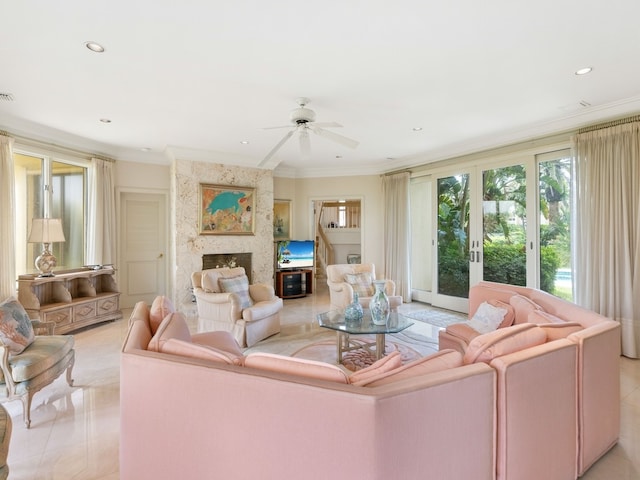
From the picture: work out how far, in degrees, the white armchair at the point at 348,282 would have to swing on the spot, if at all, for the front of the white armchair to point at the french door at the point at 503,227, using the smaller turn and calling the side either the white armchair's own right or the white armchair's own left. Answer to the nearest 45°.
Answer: approximately 45° to the white armchair's own left

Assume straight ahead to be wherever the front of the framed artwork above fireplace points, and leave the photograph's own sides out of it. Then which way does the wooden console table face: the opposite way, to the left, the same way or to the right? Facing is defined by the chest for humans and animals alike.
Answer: to the left

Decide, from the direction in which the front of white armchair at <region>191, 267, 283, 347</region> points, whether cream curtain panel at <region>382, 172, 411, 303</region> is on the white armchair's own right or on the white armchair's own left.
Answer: on the white armchair's own left

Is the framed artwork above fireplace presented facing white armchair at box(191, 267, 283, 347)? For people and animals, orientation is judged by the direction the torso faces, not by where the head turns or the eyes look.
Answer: yes

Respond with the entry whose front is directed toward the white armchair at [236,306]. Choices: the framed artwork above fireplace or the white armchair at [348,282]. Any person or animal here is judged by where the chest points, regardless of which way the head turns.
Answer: the framed artwork above fireplace

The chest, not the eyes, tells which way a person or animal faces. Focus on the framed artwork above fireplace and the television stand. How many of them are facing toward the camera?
2

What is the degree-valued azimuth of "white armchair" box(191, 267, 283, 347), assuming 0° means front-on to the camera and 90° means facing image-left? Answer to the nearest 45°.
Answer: approximately 315°

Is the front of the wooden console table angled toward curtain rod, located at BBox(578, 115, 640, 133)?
yes
